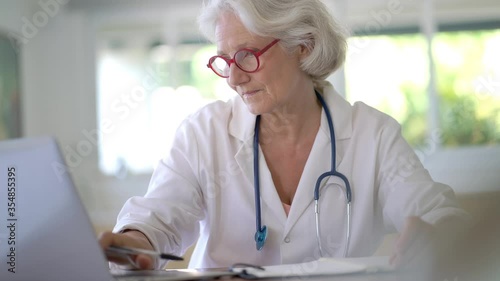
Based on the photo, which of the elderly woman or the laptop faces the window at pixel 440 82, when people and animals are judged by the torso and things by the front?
the laptop

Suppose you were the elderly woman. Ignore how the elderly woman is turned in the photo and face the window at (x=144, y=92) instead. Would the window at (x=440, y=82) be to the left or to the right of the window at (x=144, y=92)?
right

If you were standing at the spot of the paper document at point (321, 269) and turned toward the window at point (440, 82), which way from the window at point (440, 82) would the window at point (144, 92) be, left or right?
left

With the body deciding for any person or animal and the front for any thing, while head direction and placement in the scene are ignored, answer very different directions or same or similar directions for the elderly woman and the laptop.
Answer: very different directions

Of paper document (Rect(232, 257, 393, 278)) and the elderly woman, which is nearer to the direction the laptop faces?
the elderly woman

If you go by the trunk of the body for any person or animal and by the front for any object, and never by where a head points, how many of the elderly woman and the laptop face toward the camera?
1

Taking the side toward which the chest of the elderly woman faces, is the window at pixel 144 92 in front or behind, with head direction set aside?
behind

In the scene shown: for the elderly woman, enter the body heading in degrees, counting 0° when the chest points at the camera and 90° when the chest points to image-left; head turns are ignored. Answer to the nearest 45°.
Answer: approximately 0°

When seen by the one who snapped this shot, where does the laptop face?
facing away from the viewer and to the right of the viewer

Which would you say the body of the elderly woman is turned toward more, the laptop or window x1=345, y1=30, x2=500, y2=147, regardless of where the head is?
the laptop

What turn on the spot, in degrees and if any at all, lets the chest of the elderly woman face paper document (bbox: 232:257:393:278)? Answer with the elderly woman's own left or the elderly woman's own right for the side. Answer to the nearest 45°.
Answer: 0° — they already face it
